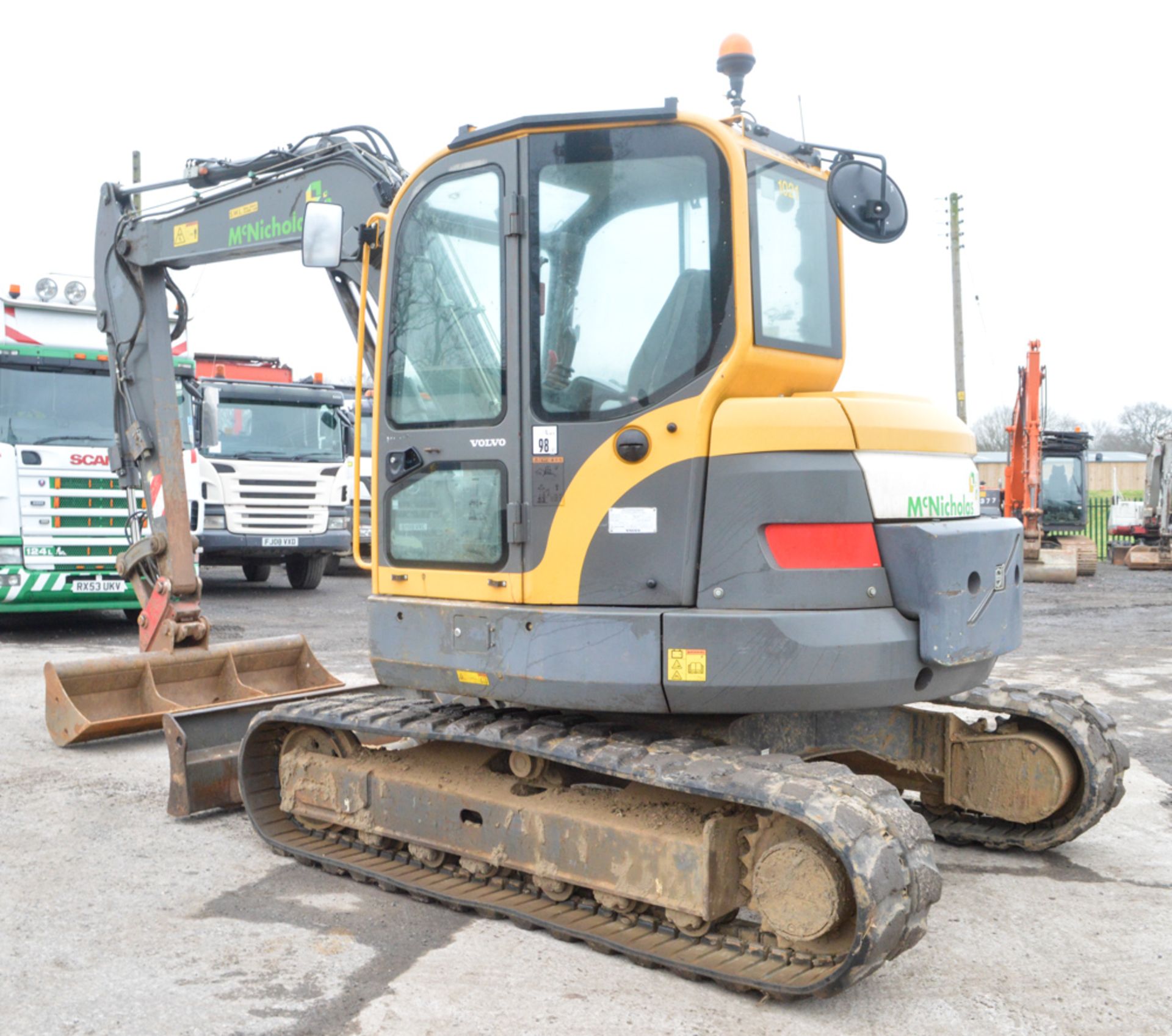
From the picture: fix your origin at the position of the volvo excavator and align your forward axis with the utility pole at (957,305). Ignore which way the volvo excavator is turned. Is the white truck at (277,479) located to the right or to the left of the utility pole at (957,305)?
left

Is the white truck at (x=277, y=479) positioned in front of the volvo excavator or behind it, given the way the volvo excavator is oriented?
in front

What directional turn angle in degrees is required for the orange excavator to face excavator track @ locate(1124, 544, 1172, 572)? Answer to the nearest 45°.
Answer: approximately 135° to its left

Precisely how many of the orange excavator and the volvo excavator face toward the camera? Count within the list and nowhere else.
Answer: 1

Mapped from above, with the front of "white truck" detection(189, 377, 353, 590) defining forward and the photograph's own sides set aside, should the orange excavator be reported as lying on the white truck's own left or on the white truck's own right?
on the white truck's own left

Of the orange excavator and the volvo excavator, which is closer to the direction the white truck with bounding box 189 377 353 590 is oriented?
the volvo excavator

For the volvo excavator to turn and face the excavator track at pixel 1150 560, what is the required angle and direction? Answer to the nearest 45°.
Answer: approximately 90° to its right

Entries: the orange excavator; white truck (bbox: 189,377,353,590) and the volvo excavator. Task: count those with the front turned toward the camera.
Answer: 2

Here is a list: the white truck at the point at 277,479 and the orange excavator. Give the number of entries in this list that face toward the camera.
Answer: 2

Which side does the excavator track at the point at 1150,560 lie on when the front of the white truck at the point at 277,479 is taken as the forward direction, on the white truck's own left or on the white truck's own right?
on the white truck's own left

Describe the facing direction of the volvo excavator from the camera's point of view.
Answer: facing away from the viewer and to the left of the viewer
